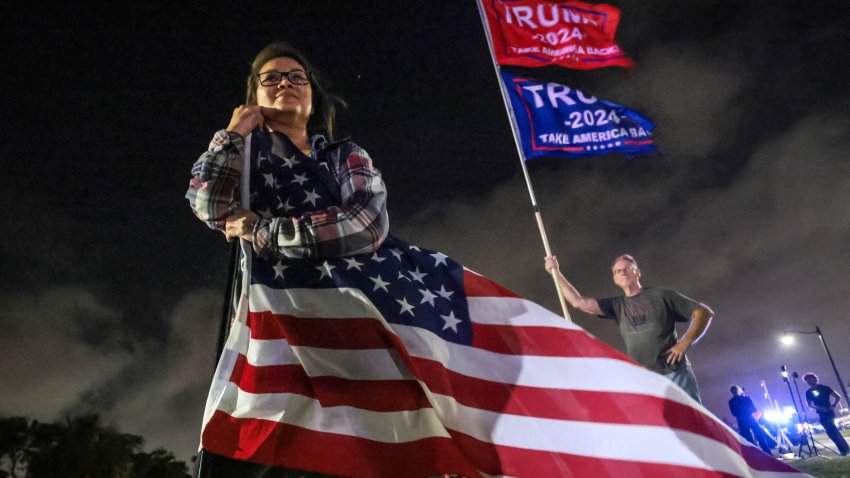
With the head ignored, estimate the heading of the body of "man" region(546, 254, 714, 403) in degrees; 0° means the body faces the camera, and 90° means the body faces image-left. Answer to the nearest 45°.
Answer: approximately 45°

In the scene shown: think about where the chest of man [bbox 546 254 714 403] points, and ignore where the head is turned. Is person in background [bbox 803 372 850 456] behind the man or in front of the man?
behind

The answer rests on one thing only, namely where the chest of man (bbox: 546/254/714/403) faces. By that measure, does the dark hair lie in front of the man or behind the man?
in front
